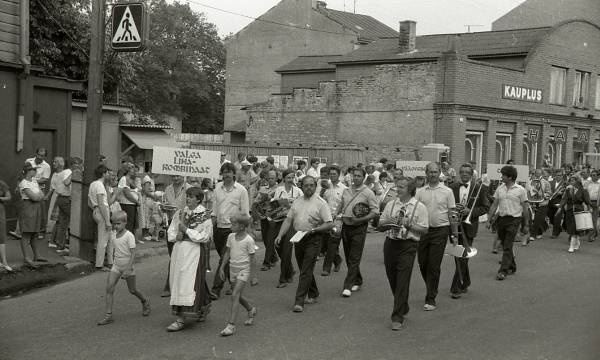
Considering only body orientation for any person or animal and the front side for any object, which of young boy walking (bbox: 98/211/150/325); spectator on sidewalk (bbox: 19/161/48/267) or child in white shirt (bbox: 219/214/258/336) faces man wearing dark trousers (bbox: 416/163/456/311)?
the spectator on sidewalk

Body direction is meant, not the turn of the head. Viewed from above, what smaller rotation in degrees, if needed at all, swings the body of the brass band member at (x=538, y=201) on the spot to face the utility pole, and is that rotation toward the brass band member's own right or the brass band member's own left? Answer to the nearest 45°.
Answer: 0° — they already face it

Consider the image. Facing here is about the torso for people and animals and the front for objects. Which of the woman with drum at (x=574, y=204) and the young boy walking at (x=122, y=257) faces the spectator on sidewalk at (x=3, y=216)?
the woman with drum

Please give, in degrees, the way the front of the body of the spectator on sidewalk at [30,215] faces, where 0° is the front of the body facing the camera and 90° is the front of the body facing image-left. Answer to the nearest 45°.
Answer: approximately 315°

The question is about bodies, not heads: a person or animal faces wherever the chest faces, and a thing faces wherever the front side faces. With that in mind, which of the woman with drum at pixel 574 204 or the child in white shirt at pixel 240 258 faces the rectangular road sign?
the woman with drum

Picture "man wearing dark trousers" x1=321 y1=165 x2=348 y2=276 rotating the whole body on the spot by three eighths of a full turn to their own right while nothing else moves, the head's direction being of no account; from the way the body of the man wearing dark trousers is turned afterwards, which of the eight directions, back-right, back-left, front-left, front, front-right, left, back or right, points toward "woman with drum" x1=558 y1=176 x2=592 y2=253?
front-right

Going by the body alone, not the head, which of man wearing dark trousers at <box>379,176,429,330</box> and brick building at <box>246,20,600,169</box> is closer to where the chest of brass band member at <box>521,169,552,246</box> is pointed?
the man wearing dark trousers

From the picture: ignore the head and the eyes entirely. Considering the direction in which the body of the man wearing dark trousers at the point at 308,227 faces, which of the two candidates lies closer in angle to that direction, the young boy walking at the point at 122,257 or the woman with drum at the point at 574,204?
the young boy walking

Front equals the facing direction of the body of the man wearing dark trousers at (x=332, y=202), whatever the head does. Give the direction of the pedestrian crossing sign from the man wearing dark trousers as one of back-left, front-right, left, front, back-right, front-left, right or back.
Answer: front-right
